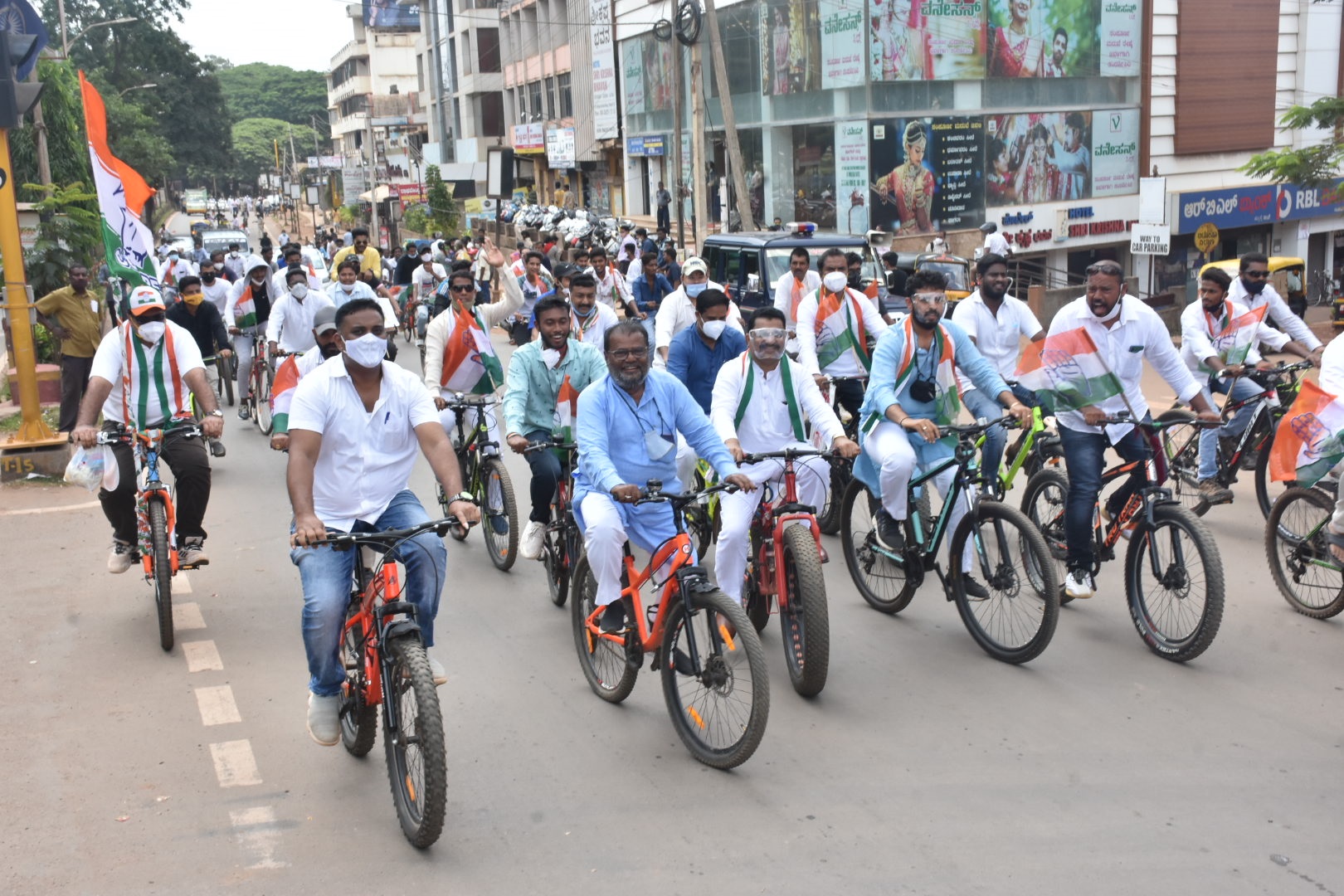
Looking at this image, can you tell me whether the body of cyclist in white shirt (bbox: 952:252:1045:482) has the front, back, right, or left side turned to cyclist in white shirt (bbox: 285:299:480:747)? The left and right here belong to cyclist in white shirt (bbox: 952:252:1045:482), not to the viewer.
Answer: right

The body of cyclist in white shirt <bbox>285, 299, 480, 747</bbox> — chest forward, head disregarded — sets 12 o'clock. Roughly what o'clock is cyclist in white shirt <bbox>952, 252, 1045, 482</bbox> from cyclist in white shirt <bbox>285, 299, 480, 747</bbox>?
cyclist in white shirt <bbox>952, 252, 1045, 482</bbox> is roughly at 8 o'clock from cyclist in white shirt <bbox>285, 299, 480, 747</bbox>.

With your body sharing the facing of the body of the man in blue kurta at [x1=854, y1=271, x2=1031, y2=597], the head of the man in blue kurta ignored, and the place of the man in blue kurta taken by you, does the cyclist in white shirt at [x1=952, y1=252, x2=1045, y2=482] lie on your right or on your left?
on your left

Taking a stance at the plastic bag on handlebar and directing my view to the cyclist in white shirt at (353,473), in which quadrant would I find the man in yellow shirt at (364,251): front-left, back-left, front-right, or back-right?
back-left

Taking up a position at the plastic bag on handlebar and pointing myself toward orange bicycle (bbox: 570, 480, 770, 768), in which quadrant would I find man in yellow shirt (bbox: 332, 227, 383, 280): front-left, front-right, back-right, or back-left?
back-left
